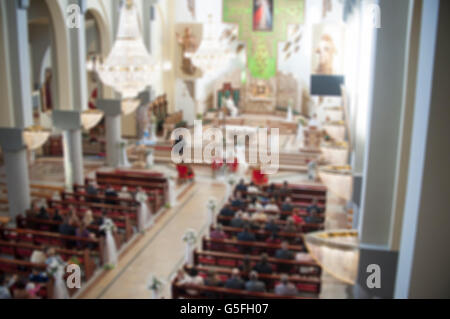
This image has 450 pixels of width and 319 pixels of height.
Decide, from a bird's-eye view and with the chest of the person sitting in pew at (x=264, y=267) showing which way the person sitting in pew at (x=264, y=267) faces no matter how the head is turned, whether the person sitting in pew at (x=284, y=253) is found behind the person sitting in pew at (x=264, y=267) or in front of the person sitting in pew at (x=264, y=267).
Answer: in front

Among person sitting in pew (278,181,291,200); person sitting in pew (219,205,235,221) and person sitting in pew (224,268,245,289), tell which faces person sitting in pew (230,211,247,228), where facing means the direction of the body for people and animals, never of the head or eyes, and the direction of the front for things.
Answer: person sitting in pew (224,268,245,289)

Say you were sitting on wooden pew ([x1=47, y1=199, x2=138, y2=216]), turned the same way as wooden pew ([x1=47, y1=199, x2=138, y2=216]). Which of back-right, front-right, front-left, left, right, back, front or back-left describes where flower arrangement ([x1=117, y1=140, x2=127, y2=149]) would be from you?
front-left

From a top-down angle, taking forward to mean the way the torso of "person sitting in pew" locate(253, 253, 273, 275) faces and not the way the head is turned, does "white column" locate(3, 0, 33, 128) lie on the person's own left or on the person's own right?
on the person's own left

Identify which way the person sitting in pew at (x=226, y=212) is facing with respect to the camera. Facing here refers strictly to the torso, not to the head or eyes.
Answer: away from the camera

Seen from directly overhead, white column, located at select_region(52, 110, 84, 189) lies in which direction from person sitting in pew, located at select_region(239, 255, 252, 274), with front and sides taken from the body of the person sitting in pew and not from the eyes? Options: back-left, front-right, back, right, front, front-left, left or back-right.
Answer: front-left

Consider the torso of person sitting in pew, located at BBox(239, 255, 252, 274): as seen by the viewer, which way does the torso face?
away from the camera

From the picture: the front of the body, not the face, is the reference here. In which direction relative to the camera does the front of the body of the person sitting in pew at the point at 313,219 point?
away from the camera

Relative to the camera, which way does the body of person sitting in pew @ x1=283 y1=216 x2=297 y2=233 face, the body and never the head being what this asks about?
away from the camera

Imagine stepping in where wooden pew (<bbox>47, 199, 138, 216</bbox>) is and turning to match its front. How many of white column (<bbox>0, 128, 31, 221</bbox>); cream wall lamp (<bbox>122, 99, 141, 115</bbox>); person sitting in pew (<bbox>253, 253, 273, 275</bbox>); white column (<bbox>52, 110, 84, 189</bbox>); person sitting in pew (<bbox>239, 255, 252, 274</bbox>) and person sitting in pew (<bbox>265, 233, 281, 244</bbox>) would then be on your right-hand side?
3

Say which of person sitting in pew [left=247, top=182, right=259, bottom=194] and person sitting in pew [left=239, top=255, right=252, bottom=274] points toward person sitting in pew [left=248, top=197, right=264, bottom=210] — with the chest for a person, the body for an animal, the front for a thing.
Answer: person sitting in pew [left=239, top=255, right=252, bottom=274]

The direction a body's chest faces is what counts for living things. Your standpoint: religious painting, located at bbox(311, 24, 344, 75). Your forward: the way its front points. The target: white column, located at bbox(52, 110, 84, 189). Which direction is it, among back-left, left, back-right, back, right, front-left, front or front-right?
front-right

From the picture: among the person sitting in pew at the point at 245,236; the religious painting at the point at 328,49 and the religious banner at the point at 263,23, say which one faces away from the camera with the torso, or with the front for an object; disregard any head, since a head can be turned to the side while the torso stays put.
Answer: the person sitting in pew

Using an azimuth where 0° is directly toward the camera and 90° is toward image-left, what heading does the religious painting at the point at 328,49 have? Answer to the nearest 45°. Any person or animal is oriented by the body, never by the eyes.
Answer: approximately 0°

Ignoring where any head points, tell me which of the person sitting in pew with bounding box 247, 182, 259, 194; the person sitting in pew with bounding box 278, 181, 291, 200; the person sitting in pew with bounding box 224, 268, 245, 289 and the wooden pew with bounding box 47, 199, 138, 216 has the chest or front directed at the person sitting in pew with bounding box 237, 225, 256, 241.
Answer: the person sitting in pew with bounding box 224, 268, 245, 289

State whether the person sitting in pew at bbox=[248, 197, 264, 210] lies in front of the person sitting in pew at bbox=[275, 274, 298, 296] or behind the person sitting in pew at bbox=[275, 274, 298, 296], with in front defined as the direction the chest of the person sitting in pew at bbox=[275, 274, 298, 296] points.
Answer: in front

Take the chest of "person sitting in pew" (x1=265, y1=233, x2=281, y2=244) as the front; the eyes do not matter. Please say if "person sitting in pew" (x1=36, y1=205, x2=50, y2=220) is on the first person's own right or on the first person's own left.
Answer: on the first person's own left

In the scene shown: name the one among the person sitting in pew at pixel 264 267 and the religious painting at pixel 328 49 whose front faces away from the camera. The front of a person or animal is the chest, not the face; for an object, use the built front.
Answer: the person sitting in pew

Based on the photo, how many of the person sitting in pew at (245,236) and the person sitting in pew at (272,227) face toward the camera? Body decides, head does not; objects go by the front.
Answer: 0

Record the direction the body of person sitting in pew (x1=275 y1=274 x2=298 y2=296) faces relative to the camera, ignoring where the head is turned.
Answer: away from the camera
